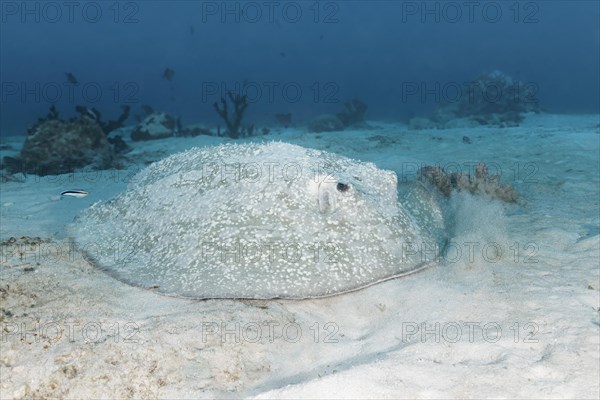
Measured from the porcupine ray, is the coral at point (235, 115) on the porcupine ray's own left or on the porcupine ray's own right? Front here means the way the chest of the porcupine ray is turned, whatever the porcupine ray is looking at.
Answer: on the porcupine ray's own left

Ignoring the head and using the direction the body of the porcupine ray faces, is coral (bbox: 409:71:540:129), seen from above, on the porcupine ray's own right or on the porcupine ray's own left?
on the porcupine ray's own left

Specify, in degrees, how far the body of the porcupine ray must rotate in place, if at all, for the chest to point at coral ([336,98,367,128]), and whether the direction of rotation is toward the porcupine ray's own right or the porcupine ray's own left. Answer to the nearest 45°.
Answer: approximately 90° to the porcupine ray's own left

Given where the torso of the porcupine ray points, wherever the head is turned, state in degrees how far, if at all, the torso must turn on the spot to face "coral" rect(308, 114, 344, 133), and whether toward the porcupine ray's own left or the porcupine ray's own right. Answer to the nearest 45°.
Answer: approximately 90° to the porcupine ray's own left

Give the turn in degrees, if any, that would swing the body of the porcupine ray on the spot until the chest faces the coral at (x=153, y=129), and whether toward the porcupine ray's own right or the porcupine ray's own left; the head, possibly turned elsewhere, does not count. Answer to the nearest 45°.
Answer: approximately 90° to the porcupine ray's own left

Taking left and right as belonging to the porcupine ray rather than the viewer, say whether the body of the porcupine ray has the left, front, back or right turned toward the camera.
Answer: right
